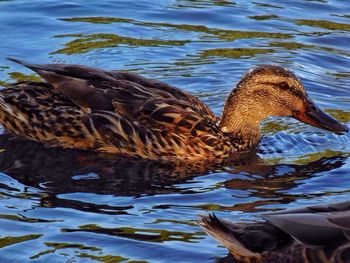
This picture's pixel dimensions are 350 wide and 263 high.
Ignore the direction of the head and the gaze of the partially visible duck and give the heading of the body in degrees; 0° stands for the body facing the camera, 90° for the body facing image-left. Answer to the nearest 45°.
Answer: approximately 270°

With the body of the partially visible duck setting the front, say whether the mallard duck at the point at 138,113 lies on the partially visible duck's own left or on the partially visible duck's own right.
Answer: on the partially visible duck's own left

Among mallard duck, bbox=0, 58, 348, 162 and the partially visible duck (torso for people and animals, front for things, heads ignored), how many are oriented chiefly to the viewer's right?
2

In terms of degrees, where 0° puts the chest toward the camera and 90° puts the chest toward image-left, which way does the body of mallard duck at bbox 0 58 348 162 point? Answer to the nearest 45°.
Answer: approximately 270°

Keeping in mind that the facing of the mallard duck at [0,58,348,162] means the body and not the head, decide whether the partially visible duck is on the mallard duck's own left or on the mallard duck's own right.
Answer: on the mallard duck's own right
